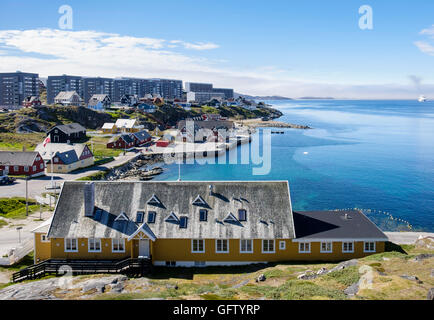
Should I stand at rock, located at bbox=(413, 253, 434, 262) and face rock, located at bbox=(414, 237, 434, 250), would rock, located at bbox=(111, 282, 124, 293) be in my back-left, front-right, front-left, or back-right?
back-left

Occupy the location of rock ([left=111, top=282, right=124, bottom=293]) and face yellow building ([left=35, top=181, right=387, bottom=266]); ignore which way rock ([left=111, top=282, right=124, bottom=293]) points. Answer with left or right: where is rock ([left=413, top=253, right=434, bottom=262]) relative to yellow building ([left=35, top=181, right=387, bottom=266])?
right

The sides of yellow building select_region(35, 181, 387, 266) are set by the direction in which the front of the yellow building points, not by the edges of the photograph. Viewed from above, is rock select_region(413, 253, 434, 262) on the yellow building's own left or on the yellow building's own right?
on the yellow building's own left

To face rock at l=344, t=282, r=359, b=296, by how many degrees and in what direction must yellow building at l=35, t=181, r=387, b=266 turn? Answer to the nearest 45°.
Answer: approximately 45° to its left

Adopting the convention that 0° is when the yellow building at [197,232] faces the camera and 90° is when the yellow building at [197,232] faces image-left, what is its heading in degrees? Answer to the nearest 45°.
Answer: approximately 0°

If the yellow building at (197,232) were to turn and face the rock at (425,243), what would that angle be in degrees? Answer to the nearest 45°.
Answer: approximately 90° to its left

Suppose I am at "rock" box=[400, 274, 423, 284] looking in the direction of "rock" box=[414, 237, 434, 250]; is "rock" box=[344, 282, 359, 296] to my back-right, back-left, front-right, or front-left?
back-left

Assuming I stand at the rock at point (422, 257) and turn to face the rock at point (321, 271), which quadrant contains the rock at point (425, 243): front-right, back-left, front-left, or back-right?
back-right
